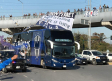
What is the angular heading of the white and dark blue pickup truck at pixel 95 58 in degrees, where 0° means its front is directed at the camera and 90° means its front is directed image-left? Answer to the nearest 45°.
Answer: approximately 315°

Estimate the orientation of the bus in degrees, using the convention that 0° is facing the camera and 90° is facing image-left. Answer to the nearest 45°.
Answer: approximately 315°

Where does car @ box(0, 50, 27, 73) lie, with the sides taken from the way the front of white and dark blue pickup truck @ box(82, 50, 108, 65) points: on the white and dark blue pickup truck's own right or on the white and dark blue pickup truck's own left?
on the white and dark blue pickup truck's own right
